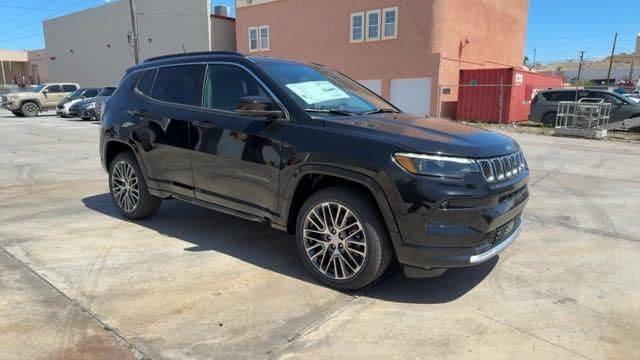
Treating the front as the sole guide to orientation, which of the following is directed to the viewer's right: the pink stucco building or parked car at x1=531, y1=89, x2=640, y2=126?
the parked car

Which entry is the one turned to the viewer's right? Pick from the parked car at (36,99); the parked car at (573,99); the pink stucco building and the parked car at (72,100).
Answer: the parked car at (573,99)

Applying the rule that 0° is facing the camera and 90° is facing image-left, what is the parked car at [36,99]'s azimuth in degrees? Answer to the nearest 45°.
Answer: approximately 45°

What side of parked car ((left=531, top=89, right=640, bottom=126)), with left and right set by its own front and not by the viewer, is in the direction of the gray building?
back

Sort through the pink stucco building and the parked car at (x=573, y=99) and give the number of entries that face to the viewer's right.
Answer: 1

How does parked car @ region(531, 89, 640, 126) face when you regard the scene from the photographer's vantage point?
facing to the right of the viewer

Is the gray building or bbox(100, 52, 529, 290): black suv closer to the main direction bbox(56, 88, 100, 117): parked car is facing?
the black suv

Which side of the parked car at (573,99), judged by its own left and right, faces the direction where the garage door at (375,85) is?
back

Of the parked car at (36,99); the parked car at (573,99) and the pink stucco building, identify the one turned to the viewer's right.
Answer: the parked car at (573,99)

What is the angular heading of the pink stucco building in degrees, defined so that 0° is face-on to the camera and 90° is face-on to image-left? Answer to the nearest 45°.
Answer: approximately 45°
